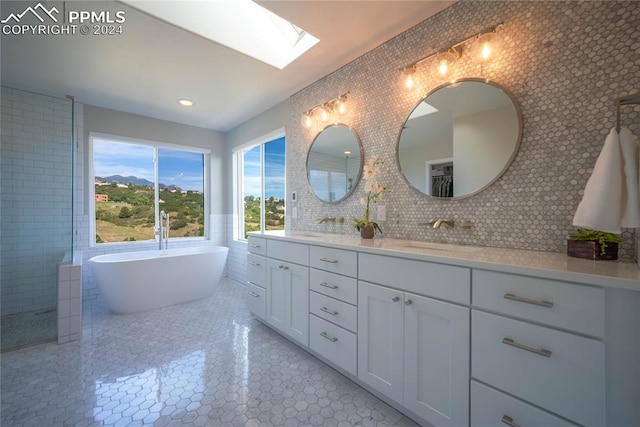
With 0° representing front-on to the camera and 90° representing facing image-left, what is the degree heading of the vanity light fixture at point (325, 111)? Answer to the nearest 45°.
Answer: approximately 45°

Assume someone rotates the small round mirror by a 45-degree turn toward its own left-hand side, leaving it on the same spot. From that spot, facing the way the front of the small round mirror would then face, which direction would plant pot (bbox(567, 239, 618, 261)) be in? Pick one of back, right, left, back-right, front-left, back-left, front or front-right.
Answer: front-left

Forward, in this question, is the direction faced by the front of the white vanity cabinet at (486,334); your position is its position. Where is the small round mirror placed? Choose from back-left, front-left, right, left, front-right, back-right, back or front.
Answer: right

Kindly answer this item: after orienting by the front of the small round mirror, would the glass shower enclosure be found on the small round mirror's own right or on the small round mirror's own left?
on the small round mirror's own right

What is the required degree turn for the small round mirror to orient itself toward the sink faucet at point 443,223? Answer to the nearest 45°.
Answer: approximately 90° to its left

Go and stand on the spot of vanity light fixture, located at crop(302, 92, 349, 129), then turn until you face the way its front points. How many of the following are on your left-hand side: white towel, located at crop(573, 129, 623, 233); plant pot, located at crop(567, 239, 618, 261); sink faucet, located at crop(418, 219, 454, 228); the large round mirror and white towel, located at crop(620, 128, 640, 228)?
5

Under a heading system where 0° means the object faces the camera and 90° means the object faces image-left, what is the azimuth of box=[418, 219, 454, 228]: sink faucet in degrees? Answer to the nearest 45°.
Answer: approximately 45°

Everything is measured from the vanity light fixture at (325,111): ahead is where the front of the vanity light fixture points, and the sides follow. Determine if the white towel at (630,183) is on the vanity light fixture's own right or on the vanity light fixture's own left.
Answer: on the vanity light fixture's own left

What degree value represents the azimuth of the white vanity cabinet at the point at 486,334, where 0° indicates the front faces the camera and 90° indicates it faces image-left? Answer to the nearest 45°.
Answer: approximately 45°

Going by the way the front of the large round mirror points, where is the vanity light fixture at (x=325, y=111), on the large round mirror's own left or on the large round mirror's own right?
on the large round mirror's own right

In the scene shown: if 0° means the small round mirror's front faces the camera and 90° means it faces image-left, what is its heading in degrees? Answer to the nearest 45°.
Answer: approximately 45°

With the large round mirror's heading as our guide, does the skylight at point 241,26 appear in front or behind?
in front

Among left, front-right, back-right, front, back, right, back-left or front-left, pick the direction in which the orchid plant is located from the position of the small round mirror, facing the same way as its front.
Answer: left
